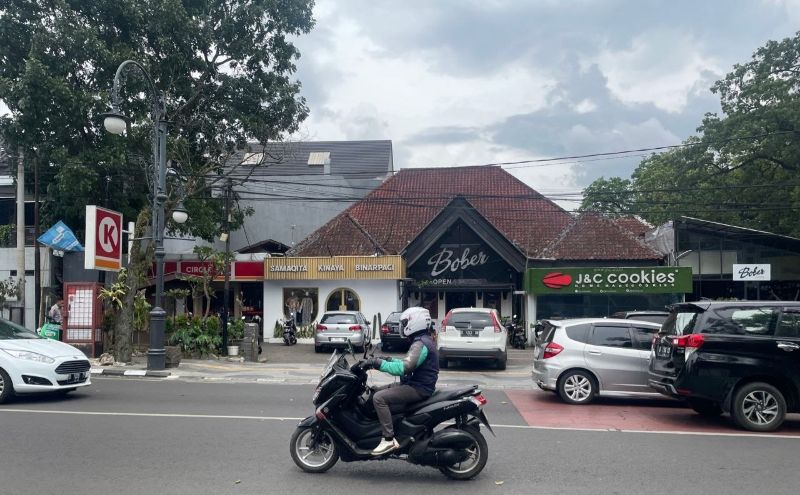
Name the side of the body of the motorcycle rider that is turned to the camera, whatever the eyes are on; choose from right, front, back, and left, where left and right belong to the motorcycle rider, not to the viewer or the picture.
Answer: left

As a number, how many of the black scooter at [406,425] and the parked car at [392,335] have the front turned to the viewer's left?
1

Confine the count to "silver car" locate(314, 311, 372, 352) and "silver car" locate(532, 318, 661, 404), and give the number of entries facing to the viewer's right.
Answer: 1

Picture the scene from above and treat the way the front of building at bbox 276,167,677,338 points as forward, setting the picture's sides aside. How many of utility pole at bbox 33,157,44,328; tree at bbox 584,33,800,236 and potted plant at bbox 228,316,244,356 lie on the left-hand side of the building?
1

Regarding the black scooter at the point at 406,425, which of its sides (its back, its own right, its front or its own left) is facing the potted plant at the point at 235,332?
right

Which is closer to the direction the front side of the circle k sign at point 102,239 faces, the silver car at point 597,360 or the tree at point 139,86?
the silver car

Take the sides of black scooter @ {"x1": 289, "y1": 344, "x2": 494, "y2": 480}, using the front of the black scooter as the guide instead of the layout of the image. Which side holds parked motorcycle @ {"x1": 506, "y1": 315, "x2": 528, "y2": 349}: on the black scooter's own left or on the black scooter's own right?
on the black scooter's own right

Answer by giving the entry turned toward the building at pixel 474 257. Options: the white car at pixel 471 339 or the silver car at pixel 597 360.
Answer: the white car

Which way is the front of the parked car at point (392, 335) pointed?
away from the camera

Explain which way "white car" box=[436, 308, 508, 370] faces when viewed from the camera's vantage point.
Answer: facing away from the viewer

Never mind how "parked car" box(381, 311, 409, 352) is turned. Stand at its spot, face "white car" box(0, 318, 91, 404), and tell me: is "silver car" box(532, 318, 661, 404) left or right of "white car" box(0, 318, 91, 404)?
left

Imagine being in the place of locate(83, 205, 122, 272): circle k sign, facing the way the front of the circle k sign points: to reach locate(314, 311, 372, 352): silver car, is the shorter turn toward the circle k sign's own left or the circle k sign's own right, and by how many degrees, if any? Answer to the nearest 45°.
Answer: approximately 90° to the circle k sign's own left

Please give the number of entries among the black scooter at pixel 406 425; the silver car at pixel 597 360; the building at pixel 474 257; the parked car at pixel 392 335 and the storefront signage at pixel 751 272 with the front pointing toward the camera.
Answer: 2
